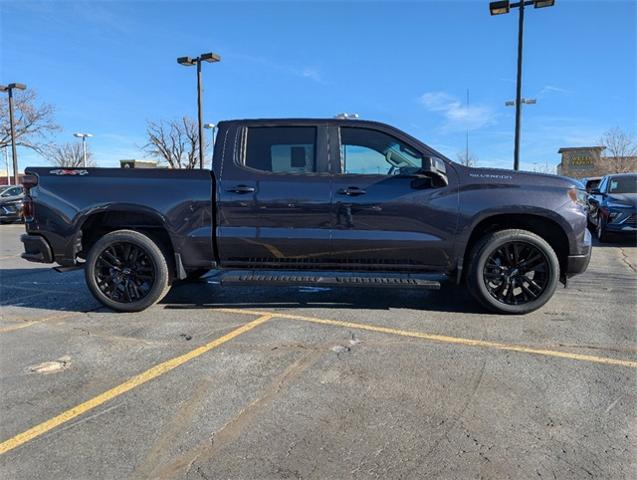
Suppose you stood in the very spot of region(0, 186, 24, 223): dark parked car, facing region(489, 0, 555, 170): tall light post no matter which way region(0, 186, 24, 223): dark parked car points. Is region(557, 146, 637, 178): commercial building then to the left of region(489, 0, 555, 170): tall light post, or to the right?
left

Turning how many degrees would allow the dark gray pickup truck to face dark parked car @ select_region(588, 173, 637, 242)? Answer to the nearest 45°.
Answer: approximately 45° to its left

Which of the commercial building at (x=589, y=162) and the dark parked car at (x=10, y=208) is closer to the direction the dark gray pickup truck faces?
the commercial building

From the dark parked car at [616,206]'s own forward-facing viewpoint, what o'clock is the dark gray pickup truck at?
The dark gray pickup truck is roughly at 2 o'clock from the dark parked car.

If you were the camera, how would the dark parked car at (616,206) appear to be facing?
facing the viewer and to the right of the viewer

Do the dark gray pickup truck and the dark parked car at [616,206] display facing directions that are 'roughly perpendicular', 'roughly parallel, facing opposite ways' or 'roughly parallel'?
roughly perpendicular

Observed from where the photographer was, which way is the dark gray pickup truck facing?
facing to the right of the viewer

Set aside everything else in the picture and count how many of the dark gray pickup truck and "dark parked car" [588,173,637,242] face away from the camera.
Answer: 0

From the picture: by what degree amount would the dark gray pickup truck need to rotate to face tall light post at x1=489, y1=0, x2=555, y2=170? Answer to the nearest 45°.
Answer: approximately 45° to its left

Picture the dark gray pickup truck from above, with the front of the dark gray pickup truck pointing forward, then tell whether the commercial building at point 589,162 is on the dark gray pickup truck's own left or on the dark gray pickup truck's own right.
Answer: on the dark gray pickup truck's own left

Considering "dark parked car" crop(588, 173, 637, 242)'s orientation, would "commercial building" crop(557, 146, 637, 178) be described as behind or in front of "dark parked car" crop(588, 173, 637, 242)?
behind
